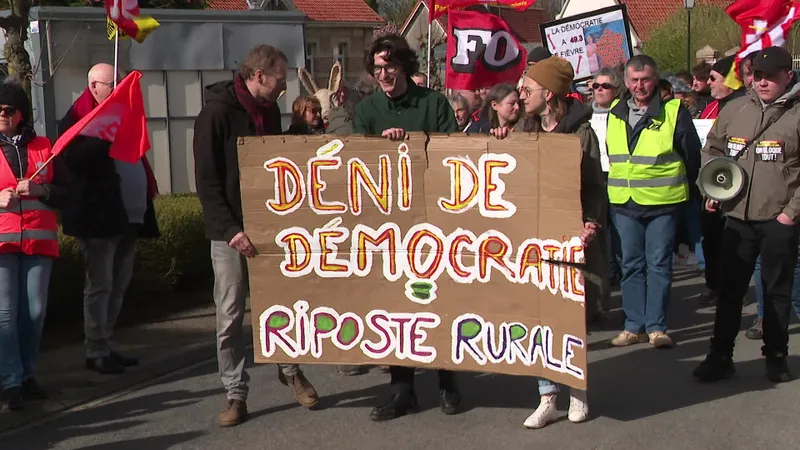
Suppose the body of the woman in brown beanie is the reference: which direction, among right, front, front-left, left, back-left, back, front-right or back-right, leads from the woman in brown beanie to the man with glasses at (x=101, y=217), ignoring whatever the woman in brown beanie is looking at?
front-right

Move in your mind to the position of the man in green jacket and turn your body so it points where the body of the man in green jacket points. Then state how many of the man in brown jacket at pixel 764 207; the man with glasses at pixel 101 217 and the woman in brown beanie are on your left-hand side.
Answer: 2

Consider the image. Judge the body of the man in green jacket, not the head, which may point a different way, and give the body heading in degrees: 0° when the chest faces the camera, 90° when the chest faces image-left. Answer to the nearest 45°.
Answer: approximately 0°

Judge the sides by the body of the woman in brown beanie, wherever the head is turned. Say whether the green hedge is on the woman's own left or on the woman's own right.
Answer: on the woman's own right

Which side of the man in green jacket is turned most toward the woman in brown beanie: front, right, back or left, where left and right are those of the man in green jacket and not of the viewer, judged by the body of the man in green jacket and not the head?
left

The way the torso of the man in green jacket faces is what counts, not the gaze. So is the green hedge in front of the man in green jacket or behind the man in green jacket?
behind

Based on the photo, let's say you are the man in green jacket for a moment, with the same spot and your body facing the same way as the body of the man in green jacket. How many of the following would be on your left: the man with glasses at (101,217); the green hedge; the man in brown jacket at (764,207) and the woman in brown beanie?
2

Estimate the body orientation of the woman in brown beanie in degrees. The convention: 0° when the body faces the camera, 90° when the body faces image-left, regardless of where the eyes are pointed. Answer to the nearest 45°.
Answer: approximately 45°
